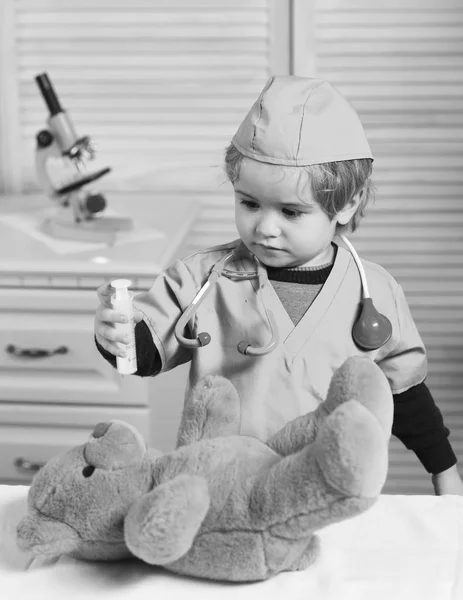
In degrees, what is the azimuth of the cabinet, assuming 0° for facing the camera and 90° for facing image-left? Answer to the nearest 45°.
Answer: approximately 0°
